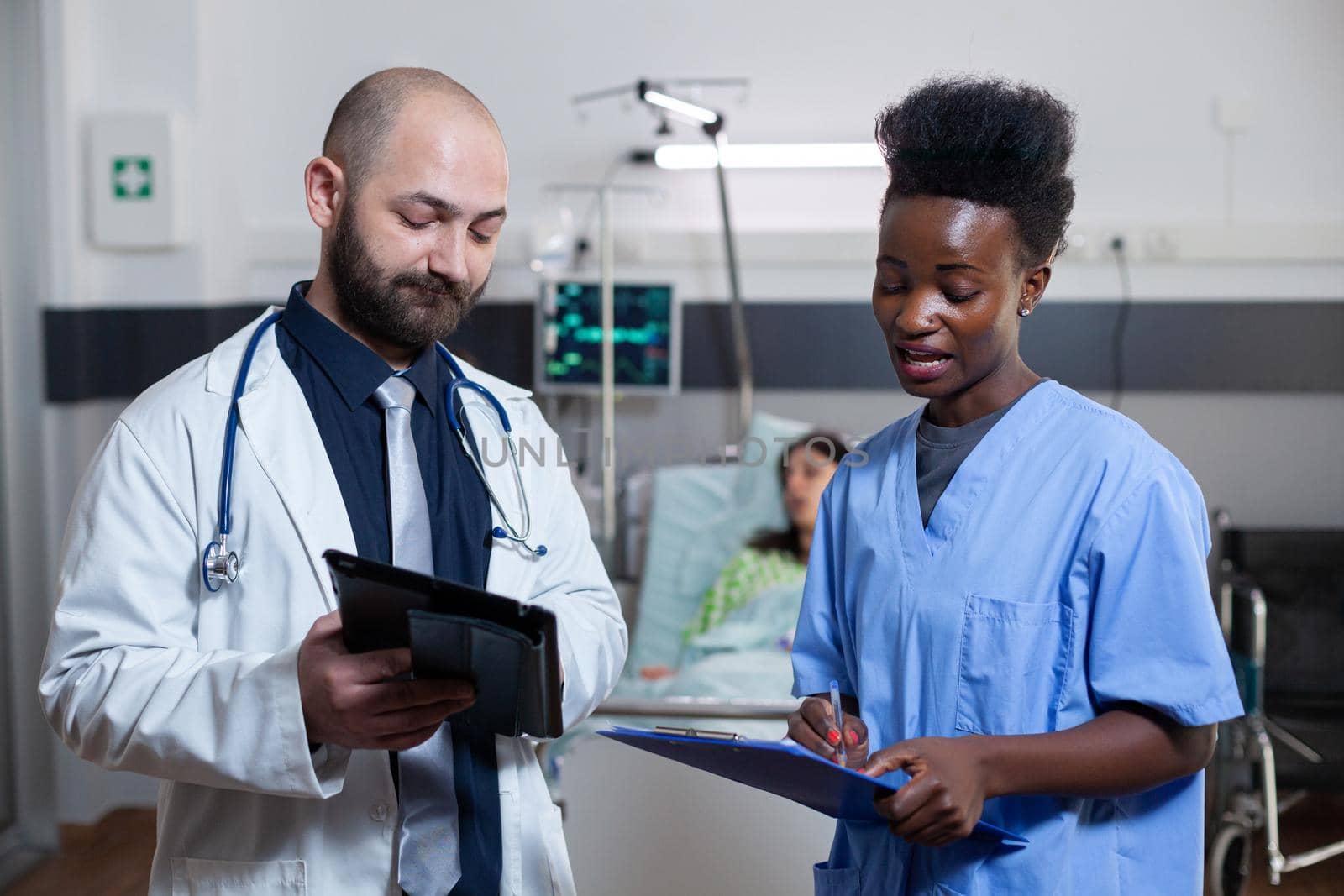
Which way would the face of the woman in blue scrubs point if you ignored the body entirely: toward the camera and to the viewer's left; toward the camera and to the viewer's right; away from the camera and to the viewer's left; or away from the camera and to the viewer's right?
toward the camera and to the viewer's left

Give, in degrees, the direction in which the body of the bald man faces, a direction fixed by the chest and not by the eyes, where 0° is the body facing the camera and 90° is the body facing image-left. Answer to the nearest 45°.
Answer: approximately 315°

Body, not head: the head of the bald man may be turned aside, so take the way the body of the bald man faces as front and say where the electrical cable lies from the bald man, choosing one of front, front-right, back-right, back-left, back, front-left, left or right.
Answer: left
